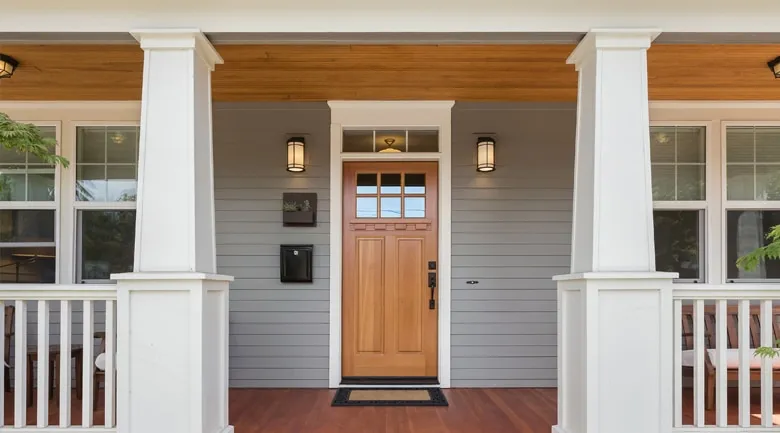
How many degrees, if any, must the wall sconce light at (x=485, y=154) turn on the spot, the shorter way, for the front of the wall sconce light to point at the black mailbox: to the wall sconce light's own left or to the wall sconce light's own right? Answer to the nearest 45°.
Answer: approximately 90° to the wall sconce light's own right

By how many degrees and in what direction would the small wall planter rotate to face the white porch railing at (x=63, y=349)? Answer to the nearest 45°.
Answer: approximately 45° to its right

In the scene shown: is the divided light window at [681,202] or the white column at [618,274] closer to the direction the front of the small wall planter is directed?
the white column

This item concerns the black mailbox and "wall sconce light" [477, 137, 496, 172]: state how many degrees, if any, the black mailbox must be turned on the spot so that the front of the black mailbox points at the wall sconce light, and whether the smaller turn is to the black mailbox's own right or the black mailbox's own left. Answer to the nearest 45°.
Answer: approximately 90° to the black mailbox's own left

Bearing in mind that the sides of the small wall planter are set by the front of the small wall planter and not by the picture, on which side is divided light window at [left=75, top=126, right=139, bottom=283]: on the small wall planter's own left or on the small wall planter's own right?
on the small wall planter's own right

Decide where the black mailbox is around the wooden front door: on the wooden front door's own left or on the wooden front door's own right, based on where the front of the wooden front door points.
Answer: on the wooden front door's own right
